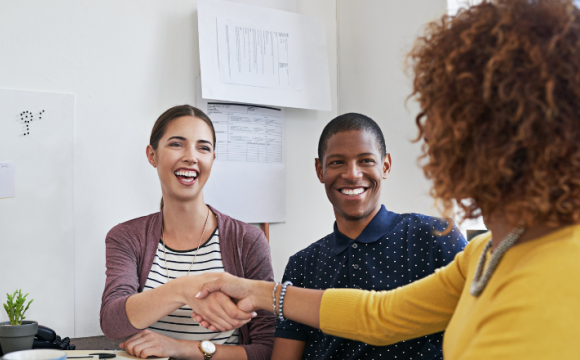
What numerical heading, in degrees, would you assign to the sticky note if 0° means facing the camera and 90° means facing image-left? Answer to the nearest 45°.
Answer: approximately 0°

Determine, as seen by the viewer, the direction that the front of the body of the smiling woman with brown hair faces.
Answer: toward the camera

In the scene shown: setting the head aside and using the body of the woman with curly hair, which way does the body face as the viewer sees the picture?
to the viewer's left

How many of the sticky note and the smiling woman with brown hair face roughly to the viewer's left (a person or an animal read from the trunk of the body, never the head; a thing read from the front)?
0

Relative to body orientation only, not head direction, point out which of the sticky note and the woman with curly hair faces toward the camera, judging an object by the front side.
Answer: the sticky note

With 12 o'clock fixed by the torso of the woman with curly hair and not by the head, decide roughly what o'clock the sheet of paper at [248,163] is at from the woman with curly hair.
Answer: The sheet of paper is roughly at 2 o'clock from the woman with curly hair.

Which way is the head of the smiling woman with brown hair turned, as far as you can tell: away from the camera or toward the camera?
toward the camera

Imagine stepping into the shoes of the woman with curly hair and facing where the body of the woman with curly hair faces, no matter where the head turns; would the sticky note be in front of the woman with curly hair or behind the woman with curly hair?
in front

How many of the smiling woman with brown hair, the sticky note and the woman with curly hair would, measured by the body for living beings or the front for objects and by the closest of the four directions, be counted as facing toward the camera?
2

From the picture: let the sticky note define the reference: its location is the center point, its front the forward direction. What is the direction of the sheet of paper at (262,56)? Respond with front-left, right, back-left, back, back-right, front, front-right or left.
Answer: left

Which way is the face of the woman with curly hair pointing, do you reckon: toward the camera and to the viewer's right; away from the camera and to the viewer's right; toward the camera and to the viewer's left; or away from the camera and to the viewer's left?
away from the camera and to the viewer's left

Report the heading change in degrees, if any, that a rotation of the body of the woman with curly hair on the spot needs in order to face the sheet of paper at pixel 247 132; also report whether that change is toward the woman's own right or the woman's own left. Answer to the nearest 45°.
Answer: approximately 45° to the woman's own right

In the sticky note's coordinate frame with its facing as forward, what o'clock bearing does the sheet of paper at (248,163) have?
The sheet of paper is roughly at 9 o'clock from the sticky note.
